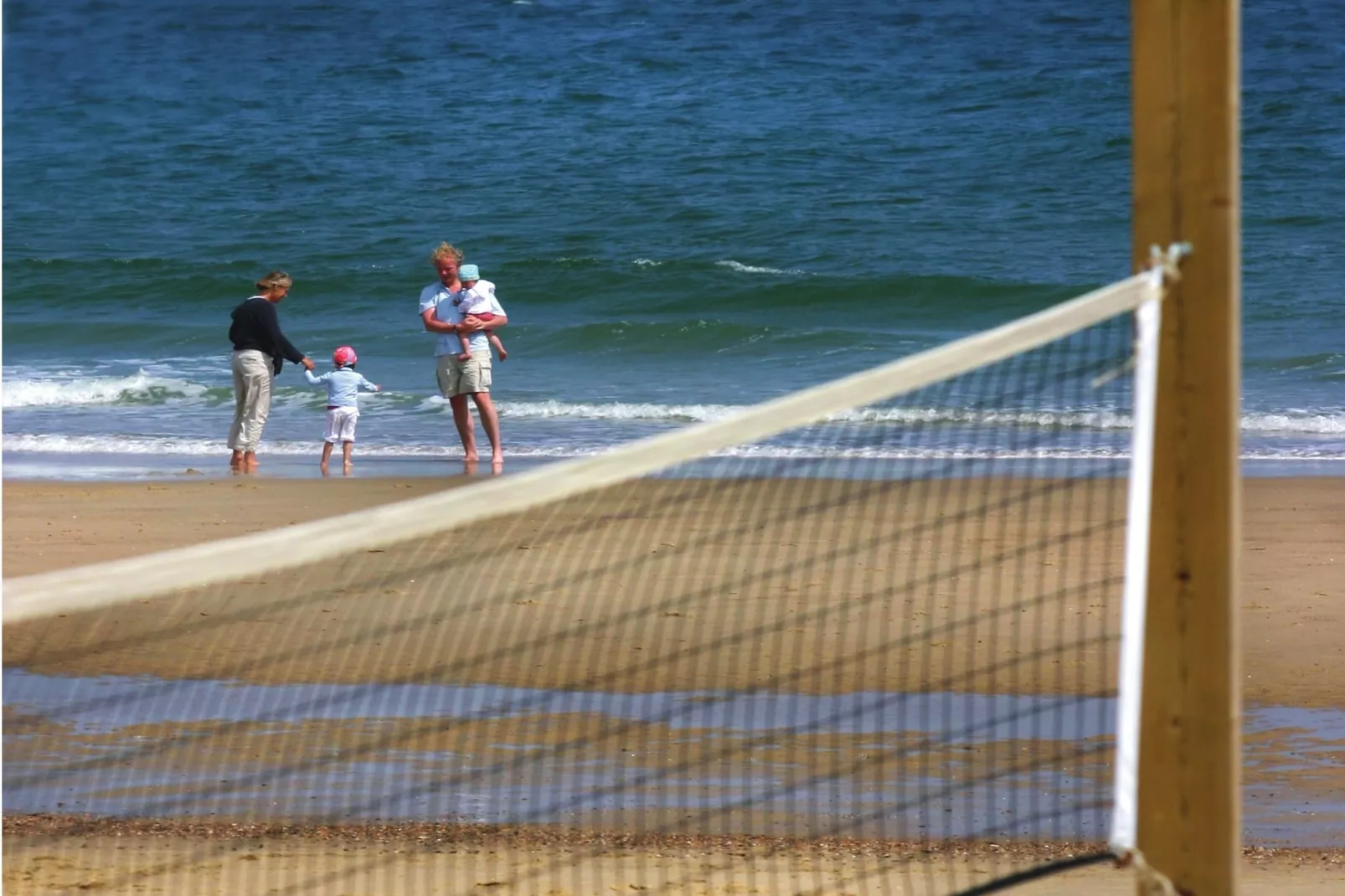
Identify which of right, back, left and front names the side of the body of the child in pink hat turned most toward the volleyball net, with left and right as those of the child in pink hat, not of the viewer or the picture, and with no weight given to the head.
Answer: back

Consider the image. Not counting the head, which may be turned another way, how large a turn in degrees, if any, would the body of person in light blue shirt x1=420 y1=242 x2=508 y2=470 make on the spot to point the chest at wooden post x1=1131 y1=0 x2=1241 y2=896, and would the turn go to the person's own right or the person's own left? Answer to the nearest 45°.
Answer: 0° — they already face it

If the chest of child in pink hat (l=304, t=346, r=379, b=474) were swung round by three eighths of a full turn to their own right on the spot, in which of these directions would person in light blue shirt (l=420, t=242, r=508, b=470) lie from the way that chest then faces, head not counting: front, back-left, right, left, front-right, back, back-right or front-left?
front

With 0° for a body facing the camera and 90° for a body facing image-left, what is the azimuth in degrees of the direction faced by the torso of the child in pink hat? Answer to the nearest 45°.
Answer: approximately 180°

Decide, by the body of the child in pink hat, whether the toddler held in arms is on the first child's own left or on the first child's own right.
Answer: on the first child's own right

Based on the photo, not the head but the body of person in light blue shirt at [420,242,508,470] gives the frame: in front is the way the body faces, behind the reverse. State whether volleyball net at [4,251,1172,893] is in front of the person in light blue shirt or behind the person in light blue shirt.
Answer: in front

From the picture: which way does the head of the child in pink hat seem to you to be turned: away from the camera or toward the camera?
away from the camera

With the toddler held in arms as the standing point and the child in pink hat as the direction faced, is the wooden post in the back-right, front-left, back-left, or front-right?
back-left

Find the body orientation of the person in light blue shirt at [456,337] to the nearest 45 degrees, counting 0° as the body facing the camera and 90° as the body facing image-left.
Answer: approximately 0°
